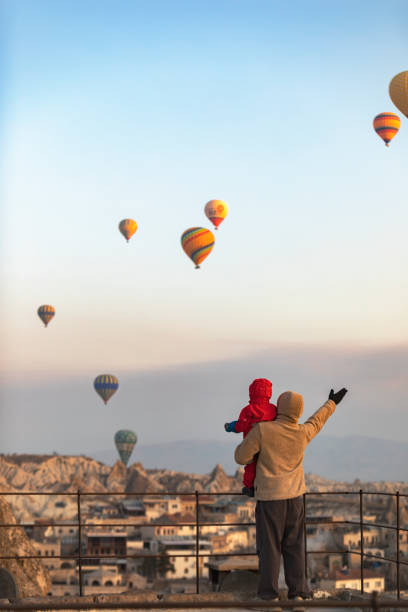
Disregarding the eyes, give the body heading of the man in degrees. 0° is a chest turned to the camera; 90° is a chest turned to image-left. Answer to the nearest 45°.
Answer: approximately 180°

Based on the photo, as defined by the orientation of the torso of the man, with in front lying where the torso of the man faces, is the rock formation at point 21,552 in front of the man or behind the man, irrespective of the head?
in front

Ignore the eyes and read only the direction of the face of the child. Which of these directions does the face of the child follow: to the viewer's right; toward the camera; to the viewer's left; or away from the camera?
away from the camera

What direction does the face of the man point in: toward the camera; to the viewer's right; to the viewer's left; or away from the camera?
away from the camera

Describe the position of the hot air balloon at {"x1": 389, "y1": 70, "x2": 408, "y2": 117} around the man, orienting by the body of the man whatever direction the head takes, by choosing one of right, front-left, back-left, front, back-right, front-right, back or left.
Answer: front
